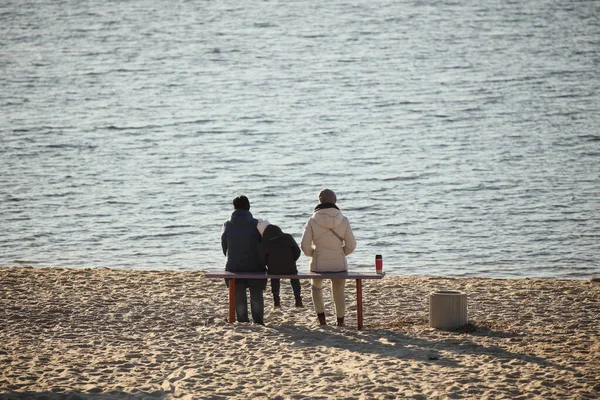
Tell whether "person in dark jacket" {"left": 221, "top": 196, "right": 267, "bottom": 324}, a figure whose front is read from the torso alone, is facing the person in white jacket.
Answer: no

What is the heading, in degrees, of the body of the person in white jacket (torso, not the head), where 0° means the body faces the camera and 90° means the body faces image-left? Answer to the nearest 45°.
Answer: approximately 180°

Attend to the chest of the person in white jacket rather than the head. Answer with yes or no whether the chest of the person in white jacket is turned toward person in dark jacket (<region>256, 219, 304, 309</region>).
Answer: no

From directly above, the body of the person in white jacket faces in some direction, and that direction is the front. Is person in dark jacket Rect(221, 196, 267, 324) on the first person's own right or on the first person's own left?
on the first person's own left

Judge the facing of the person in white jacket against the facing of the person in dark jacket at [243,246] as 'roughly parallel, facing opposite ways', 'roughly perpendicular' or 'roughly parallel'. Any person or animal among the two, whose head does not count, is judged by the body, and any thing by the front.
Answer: roughly parallel

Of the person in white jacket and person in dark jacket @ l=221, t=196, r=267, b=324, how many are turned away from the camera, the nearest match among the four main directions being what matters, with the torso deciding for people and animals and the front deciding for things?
2

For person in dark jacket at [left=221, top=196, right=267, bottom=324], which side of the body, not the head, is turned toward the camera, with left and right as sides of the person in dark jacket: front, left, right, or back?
back
